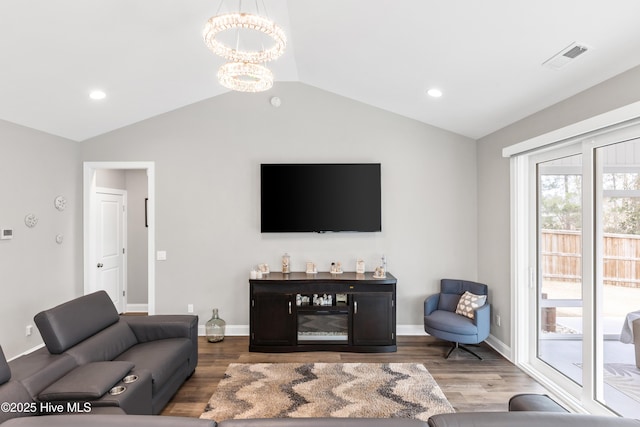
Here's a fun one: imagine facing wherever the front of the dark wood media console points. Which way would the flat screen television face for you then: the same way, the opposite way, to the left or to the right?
the same way

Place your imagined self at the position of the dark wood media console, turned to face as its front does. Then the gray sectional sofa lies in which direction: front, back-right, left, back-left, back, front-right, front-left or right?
front-right

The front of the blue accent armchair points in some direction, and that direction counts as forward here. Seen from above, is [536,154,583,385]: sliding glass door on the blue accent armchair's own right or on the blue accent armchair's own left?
on the blue accent armchair's own left

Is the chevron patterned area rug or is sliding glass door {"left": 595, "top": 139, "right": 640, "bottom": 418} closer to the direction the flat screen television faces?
the chevron patterned area rug

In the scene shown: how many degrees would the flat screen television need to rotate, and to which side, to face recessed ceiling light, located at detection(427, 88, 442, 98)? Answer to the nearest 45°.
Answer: approximately 45° to its left

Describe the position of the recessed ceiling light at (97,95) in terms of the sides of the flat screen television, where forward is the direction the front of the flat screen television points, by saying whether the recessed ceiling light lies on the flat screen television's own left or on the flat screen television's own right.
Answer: on the flat screen television's own right

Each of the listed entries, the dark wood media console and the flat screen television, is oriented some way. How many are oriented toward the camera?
2

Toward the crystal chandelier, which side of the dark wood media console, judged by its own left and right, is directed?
front

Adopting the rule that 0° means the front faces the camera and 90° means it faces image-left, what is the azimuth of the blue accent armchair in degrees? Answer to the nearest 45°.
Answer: approximately 45°

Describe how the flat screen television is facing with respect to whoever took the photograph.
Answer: facing the viewer

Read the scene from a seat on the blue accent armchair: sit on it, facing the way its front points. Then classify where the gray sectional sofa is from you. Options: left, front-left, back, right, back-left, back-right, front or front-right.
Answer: front

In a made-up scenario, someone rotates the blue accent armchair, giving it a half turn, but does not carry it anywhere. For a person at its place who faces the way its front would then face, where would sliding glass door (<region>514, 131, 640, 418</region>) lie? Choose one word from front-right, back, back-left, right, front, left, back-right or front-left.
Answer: right

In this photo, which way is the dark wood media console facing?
toward the camera
